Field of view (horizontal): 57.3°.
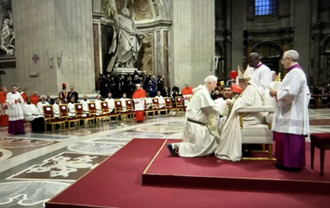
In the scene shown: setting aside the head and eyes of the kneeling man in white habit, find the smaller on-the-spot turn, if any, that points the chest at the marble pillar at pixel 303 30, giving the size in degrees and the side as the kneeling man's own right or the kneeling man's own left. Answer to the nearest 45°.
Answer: approximately 45° to the kneeling man's own left

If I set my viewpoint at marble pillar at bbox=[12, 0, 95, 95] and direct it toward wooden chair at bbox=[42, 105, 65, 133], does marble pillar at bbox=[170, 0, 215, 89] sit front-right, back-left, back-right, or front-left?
back-left

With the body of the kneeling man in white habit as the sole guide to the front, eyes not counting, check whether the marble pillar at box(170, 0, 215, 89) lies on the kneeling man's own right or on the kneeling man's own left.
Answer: on the kneeling man's own left

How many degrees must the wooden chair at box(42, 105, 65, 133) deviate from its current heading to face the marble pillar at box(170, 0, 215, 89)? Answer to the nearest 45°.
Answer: approximately 90° to its left

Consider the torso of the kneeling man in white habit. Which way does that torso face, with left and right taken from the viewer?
facing to the right of the viewer

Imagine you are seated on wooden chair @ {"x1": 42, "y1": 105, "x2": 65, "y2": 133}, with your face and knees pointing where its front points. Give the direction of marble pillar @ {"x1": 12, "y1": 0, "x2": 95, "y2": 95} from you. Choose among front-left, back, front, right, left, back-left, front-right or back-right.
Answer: back-left

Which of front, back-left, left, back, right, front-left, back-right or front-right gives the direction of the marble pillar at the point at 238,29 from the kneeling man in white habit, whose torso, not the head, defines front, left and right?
left

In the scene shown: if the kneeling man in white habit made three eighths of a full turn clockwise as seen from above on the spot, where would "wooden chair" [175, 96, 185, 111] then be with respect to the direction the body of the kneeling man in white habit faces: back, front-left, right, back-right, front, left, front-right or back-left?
back-right

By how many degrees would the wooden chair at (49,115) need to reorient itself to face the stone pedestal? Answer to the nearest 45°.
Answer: approximately 90° to its left

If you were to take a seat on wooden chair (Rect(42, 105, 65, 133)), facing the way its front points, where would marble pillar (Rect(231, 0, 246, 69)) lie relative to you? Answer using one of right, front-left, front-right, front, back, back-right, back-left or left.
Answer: left
